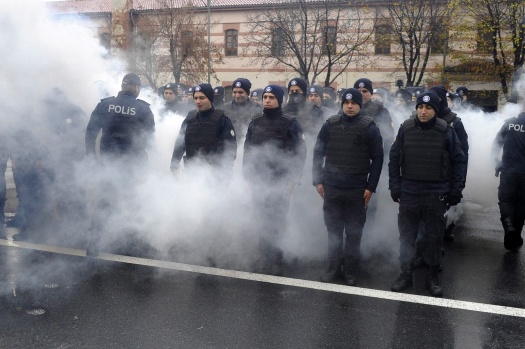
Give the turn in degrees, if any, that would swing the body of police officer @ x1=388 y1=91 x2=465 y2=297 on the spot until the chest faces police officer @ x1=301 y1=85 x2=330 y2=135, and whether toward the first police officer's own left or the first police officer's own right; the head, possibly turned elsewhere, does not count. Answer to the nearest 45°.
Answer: approximately 135° to the first police officer's own right

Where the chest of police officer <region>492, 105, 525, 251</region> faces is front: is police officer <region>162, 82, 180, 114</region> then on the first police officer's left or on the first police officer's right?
on the first police officer's left

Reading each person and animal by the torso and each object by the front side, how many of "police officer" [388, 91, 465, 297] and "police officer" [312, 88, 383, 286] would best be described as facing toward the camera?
2

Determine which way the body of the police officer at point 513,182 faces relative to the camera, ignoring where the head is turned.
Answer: away from the camera

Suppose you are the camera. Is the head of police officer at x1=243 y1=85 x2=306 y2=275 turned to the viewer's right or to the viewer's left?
to the viewer's left

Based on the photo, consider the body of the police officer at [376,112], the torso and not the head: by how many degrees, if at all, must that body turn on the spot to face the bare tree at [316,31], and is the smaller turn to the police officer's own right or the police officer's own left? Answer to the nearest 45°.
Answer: approximately 135° to the police officer's own right

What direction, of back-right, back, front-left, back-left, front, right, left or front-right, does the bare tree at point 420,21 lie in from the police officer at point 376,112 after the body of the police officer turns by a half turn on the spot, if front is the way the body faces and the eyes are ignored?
front-left

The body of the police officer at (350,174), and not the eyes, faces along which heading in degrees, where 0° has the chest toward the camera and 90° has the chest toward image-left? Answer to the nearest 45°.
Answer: approximately 0°

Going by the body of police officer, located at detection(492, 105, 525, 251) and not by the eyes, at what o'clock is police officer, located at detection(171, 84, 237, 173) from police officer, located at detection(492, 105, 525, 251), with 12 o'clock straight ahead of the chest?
police officer, located at detection(171, 84, 237, 173) is roughly at 8 o'clock from police officer, located at detection(492, 105, 525, 251).

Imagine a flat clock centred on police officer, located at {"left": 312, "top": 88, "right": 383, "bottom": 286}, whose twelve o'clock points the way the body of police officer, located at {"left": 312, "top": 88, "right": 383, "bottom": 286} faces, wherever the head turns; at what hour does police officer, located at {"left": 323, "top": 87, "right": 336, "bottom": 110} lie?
police officer, located at {"left": 323, "top": 87, "right": 336, "bottom": 110} is roughly at 6 o'clock from police officer, located at {"left": 312, "top": 88, "right": 383, "bottom": 286}.

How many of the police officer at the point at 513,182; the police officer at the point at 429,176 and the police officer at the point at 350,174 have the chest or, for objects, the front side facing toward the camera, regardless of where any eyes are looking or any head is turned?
2
